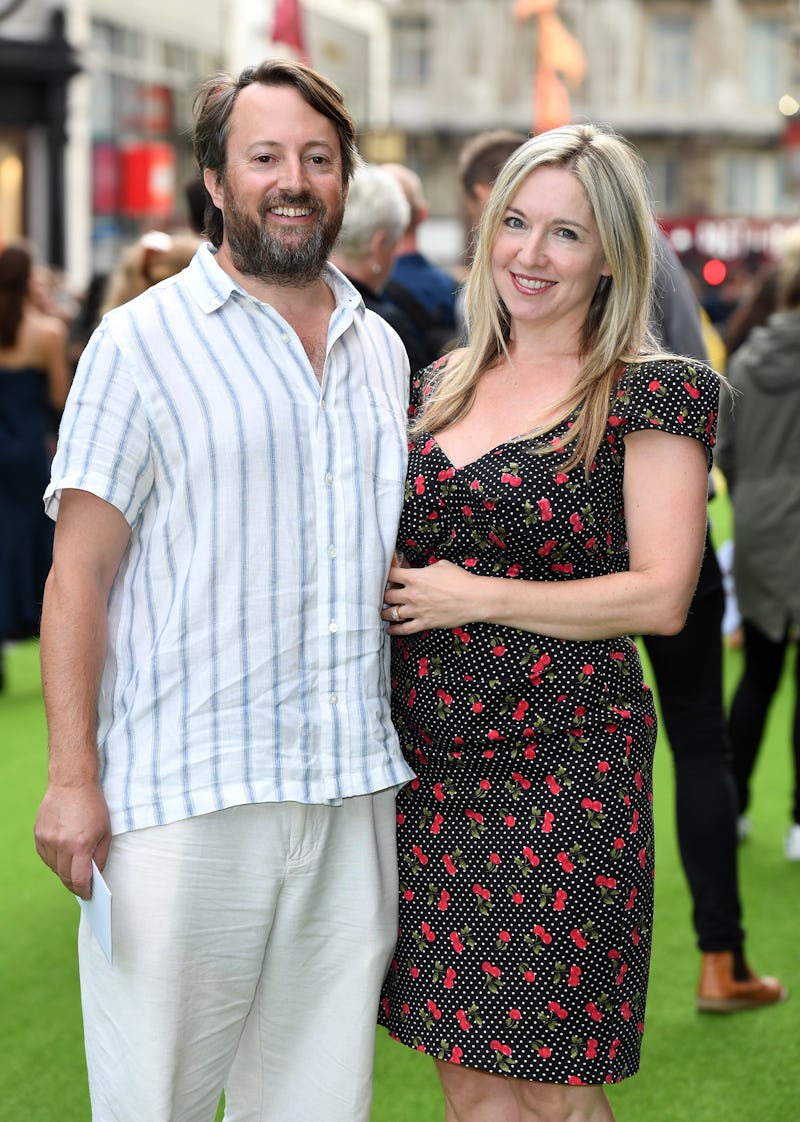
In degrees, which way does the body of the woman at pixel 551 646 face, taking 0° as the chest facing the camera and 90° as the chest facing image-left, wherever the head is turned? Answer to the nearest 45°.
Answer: approximately 45°

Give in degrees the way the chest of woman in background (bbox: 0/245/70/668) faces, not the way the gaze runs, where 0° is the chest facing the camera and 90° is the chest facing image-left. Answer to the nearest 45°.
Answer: approximately 180°

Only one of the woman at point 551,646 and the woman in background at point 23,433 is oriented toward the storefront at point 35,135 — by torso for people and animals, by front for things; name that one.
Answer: the woman in background

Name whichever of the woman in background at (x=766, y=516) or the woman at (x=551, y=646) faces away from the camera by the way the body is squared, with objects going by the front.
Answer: the woman in background

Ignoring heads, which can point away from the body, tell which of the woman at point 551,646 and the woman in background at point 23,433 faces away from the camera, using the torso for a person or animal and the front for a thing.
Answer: the woman in background

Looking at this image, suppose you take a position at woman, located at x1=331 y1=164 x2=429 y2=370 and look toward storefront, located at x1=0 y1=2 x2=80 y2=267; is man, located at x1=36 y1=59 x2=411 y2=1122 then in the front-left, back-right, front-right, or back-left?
back-left

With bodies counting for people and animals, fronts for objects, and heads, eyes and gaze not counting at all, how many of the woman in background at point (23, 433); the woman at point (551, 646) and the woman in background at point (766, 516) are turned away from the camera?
2

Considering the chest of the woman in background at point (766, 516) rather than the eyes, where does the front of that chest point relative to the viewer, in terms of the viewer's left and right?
facing away from the viewer

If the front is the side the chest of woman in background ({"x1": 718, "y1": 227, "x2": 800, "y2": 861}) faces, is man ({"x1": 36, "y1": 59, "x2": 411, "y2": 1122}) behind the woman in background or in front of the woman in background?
behind

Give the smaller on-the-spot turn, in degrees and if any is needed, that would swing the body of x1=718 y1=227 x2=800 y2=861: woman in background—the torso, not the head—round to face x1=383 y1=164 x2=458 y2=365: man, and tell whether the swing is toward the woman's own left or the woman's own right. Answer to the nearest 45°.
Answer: approximately 135° to the woman's own left
